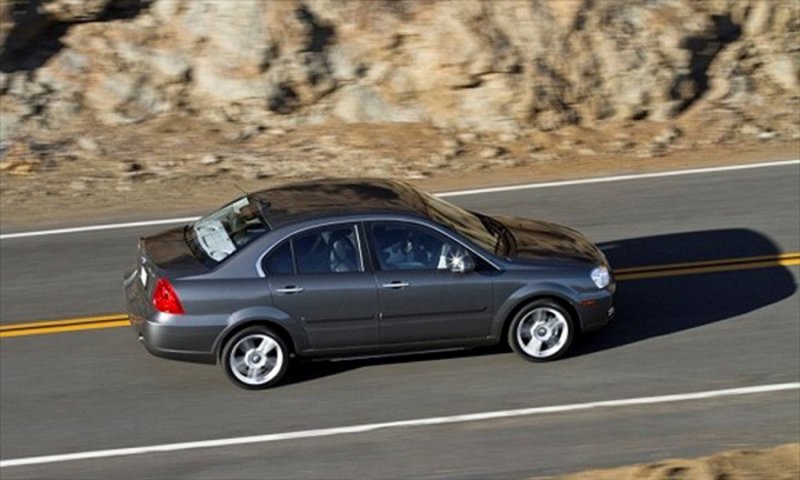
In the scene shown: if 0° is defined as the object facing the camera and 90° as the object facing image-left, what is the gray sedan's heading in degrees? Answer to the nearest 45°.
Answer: approximately 270°
